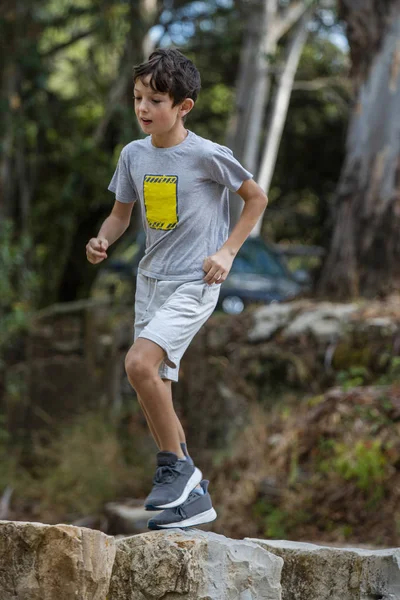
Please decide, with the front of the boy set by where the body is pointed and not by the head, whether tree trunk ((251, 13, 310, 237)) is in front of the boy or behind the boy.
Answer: behind

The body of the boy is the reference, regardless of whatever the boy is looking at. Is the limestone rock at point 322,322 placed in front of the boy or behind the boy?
behind

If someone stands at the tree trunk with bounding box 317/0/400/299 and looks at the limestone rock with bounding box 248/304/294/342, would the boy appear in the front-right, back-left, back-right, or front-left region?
front-left

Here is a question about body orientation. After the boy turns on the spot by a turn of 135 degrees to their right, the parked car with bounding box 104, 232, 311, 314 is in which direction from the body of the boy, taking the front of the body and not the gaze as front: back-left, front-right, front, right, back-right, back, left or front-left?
front

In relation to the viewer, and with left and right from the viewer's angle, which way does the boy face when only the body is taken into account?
facing the viewer and to the left of the viewer

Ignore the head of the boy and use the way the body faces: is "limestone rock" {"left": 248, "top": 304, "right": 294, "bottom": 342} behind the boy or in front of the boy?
behind
